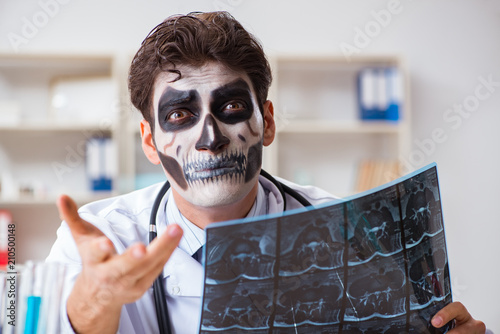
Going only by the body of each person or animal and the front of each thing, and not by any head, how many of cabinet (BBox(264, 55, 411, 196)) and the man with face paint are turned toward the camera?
2

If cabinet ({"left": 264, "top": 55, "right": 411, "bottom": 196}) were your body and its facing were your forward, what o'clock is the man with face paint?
The man with face paint is roughly at 12 o'clock from the cabinet.

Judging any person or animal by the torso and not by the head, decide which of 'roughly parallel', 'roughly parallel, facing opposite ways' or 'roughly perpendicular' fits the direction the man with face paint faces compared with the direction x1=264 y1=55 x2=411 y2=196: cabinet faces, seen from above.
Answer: roughly parallel

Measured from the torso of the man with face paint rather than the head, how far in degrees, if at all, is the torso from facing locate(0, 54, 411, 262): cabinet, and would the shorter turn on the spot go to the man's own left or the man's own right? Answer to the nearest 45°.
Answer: approximately 180°

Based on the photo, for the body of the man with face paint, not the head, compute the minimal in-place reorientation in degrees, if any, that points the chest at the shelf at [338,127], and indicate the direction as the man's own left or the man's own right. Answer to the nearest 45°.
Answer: approximately 180°

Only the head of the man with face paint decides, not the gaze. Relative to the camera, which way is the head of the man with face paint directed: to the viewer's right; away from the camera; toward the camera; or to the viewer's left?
toward the camera

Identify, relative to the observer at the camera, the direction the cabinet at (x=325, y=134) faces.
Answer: facing the viewer

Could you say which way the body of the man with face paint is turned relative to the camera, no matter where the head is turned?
toward the camera

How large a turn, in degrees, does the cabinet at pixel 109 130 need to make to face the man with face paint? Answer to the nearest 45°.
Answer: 0° — it already faces them
